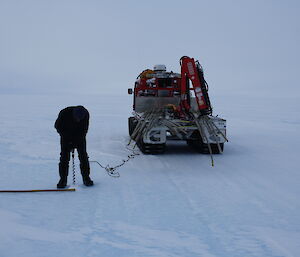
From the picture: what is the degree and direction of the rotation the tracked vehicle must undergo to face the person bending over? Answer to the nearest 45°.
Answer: approximately 135° to its left

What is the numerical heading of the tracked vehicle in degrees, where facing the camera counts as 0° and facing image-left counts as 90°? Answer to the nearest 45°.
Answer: approximately 180°
